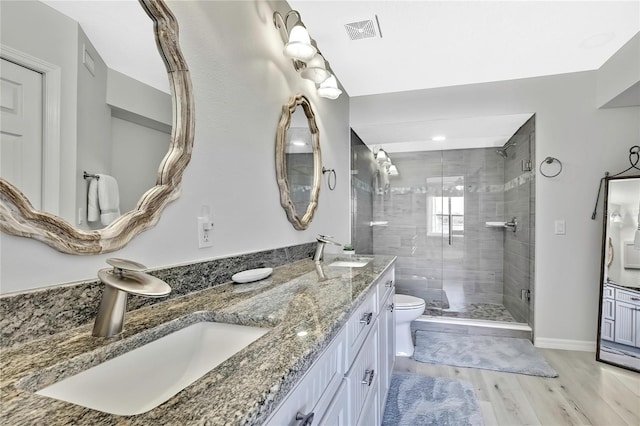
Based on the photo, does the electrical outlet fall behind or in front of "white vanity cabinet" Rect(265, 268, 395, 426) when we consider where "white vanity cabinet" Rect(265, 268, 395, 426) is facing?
behind

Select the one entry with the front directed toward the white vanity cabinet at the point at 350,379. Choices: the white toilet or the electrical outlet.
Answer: the electrical outlet

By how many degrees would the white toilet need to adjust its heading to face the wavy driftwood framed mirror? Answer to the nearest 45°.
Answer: approximately 90° to its right

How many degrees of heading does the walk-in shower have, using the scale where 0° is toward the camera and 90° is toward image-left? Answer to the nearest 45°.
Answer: approximately 0°

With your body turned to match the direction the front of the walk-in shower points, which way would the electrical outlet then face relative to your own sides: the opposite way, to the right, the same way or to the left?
to the left

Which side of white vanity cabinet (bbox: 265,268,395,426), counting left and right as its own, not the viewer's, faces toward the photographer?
right
